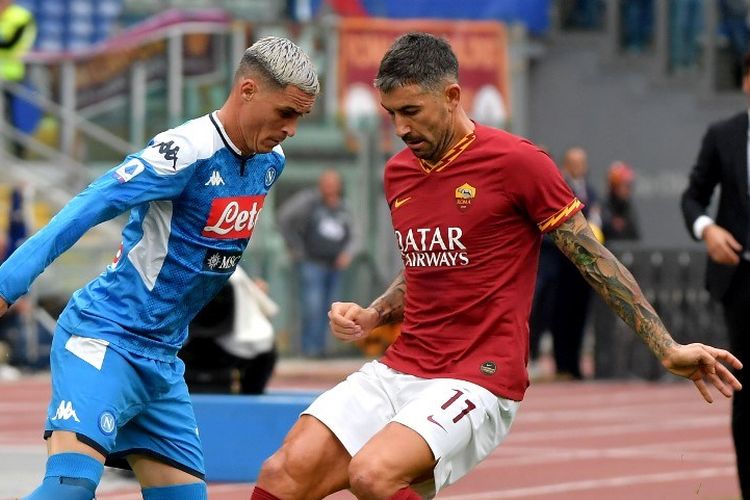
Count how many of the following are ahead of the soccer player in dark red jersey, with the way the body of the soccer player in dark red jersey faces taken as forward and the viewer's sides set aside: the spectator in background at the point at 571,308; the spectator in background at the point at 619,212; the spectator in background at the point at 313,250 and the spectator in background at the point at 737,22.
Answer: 0

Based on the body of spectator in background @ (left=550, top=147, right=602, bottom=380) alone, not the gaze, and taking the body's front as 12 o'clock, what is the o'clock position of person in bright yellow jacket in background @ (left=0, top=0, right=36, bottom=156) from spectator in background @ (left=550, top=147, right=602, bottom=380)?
person in bright yellow jacket in background @ (left=0, top=0, right=36, bottom=156) is roughly at 3 o'clock from spectator in background @ (left=550, top=147, right=602, bottom=380).

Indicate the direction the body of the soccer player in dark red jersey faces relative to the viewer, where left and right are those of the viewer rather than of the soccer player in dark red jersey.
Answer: facing the viewer and to the left of the viewer

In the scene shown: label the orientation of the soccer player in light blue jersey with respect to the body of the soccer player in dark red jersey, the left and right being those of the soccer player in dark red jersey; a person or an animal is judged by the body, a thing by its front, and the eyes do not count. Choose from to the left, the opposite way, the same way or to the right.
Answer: to the left

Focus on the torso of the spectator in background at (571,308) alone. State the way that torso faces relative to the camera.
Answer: toward the camera

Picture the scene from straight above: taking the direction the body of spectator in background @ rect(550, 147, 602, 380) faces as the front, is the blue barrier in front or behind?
in front

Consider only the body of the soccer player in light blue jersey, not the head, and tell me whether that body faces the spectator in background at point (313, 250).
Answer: no

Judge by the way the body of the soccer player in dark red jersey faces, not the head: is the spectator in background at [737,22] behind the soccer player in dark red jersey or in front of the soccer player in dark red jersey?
behind

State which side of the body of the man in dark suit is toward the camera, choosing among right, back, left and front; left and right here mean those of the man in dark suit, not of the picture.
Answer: front

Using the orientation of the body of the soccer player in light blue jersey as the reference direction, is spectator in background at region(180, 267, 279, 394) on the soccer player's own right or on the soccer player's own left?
on the soccer player's own left

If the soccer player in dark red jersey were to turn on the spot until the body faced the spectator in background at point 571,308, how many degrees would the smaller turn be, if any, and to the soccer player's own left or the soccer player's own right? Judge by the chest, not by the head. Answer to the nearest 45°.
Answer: approximately 135° to the soccer player's own right

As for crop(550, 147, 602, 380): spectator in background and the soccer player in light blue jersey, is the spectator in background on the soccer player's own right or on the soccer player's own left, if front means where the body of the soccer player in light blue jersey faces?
on the soccer player's own left

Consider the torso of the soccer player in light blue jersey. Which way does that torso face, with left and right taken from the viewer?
facing the viewer and to the right of the viewer

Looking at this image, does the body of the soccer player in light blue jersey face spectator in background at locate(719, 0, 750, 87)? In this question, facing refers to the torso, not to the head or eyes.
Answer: no

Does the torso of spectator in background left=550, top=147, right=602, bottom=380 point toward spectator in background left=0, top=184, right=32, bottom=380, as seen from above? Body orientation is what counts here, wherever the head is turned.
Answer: no
